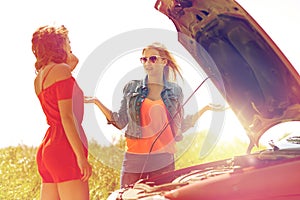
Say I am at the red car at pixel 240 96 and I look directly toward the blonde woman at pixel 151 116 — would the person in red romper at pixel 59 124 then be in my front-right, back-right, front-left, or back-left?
front-left

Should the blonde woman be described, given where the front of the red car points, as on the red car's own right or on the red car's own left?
on the red car's own right

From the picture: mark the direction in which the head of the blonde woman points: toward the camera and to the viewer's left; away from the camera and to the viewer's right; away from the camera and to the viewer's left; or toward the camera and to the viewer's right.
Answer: toward the camera and to the viewer's left

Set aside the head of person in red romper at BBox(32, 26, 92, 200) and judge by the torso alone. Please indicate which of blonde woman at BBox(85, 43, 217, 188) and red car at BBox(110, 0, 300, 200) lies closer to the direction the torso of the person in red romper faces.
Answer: the blonde woman

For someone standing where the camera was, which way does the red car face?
facing the viewer and to the left of the viewer

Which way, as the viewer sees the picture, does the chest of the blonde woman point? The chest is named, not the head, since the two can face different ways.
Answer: toward the camera

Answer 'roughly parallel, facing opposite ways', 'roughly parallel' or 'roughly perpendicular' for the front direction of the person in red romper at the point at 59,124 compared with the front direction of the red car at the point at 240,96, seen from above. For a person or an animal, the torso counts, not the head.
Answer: roughly parallel, facing opposite ways

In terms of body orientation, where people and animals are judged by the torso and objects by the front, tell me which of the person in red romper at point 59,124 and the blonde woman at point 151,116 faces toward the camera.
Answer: the blonde woman

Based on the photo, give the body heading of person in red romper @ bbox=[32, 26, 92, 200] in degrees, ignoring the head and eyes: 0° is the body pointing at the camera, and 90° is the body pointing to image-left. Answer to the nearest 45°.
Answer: approximately 225°

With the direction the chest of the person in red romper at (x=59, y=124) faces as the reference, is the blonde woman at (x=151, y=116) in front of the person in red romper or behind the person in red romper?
in front

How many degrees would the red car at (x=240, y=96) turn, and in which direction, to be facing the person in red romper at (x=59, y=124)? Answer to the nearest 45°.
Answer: approximately 90° to its right

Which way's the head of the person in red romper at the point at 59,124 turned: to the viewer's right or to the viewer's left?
to the viewer's right
